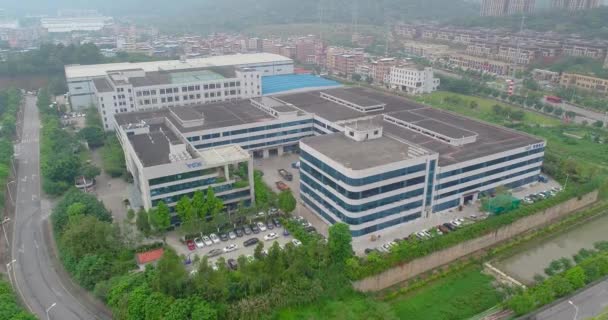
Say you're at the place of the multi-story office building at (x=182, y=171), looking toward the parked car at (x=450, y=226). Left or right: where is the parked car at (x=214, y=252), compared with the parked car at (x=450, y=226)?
right
